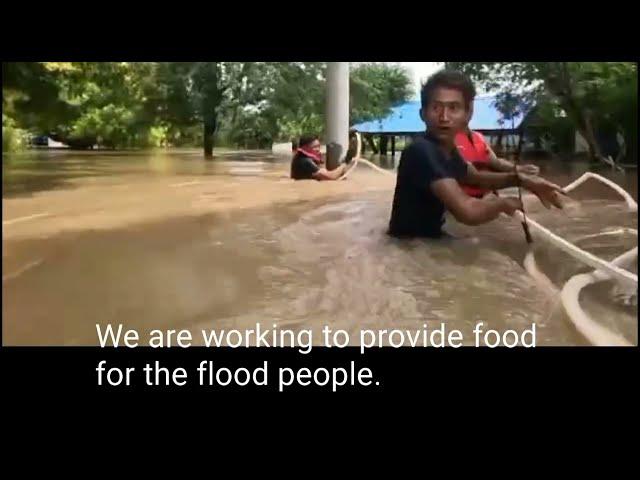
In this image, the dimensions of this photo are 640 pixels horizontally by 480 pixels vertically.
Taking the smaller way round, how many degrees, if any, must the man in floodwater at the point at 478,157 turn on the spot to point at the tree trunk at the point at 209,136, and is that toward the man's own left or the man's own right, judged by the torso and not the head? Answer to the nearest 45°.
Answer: approximately 180°

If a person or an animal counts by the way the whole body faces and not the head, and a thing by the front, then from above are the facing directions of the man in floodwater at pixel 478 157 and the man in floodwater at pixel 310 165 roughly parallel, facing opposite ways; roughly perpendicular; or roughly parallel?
roughly parallel

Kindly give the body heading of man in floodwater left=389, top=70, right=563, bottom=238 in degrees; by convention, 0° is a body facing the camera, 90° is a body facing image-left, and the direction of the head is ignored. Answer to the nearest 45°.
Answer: approximately 270°

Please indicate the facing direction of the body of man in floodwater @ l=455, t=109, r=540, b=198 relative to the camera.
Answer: to the viewer's right

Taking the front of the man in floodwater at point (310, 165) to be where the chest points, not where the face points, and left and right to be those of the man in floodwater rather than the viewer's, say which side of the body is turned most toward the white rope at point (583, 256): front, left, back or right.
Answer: right

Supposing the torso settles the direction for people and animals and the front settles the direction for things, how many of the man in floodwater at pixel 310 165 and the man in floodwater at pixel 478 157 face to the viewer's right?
2

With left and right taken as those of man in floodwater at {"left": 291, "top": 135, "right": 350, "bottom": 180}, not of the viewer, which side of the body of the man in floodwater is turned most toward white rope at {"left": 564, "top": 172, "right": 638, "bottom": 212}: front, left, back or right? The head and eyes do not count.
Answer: front

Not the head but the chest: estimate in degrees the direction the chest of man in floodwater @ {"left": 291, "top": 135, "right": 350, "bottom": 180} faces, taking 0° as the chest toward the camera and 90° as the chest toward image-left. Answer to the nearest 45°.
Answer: approximately 270°

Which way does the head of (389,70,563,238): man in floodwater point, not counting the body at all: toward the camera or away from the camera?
toward the camera

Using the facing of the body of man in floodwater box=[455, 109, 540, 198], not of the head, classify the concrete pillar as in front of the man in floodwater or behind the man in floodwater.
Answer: behind
